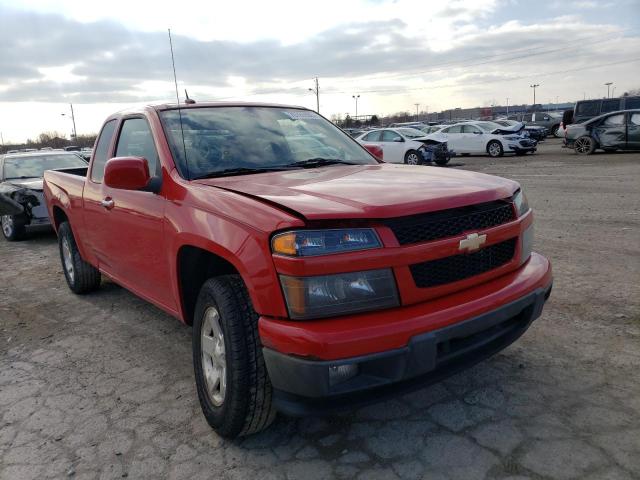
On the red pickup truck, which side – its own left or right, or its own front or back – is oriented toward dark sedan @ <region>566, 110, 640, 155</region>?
left

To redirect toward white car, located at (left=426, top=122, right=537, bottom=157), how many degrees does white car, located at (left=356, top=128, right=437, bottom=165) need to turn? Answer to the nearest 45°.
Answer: approximately 90° to its left

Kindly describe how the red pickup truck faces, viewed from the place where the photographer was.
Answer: facing the viewer and to the right of the viewer

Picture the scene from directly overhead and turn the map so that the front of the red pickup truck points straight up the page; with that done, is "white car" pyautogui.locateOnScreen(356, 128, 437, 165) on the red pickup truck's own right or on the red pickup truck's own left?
on the red pickup truck's own left
